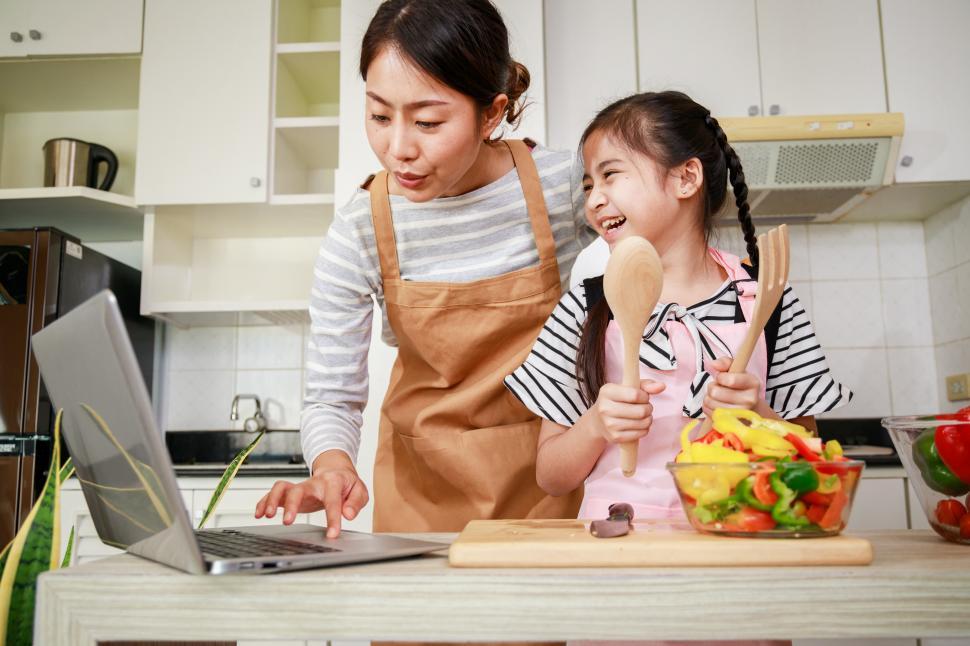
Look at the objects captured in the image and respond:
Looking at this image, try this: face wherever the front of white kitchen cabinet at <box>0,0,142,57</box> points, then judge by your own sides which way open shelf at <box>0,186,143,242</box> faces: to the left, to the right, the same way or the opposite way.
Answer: the same way

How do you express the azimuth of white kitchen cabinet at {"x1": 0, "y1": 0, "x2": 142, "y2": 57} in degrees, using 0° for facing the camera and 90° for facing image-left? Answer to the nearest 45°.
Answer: approximately 0°

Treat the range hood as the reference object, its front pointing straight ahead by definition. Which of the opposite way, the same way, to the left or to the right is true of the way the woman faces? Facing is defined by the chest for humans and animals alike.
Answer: the same way

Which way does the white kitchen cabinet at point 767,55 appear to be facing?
toward the camera

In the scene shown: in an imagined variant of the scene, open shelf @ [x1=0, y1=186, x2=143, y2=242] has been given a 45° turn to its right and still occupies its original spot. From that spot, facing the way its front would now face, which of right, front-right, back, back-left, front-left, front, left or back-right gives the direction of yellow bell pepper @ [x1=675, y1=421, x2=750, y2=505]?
front-left

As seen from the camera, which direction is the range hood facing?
toward the camera

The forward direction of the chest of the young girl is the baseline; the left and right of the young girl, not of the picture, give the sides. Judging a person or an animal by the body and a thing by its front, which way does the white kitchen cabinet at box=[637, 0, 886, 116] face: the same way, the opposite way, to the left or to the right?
the same way

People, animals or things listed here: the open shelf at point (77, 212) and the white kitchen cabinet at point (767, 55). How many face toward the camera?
2

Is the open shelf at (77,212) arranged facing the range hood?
no

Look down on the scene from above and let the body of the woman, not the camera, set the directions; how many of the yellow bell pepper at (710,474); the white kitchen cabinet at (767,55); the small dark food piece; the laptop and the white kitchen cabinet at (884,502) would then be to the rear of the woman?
2

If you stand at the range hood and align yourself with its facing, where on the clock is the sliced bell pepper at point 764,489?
The sliced bell pepper is roughly at 12 o'clock from the range hood.

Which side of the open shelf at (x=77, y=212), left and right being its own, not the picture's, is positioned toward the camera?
front

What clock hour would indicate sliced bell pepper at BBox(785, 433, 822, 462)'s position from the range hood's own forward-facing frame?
The sliced bell pepper is roughly at 12 o'clock from the range hood.

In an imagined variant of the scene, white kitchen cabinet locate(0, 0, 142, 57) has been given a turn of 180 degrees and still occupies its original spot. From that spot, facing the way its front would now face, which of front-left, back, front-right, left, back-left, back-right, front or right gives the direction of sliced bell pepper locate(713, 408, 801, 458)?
back

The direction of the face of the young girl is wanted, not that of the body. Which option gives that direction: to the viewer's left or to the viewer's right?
to the viewer's left

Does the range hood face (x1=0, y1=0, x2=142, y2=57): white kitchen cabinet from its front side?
no

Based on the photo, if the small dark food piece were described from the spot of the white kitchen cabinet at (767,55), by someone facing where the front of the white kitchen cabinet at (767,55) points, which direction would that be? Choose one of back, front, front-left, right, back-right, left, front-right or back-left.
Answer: front
